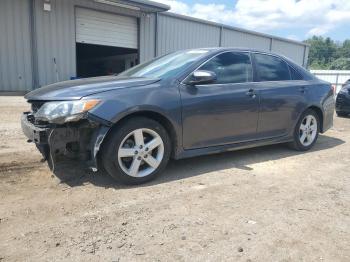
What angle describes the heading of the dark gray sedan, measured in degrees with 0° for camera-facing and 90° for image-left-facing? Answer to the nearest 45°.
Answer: approximately 45°

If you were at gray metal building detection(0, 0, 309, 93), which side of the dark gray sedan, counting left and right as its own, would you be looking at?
right
